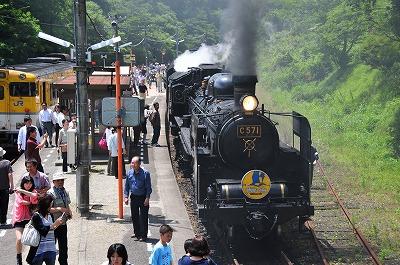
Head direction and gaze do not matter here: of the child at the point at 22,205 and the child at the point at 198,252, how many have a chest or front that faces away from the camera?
1

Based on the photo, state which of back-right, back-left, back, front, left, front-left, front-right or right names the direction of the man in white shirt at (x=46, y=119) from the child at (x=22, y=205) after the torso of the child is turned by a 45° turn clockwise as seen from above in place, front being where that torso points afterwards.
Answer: back

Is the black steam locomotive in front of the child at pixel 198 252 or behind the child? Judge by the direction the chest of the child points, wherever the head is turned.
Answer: in front

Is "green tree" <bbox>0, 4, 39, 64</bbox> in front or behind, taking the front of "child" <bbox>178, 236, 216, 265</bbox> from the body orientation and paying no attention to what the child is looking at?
in front

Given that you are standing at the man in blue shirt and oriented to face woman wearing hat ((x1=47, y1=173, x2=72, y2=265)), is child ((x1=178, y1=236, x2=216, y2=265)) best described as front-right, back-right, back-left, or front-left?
front-left

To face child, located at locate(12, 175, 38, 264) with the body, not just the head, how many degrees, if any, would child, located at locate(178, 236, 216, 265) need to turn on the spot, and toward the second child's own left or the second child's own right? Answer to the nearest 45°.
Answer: approximately 45° to the second child's own left

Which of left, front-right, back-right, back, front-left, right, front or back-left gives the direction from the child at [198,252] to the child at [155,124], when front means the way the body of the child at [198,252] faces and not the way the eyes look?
front

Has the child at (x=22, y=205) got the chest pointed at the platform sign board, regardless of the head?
no

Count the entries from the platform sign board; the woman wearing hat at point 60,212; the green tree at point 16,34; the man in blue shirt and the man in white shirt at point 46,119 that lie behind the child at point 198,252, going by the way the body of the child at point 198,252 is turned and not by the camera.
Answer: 0

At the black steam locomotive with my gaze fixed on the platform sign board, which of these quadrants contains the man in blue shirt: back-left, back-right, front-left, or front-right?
front-left

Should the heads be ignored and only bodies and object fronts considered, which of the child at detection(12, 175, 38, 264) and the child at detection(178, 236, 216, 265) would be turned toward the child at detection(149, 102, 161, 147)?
the child at detection(178, 236, 216, 265)

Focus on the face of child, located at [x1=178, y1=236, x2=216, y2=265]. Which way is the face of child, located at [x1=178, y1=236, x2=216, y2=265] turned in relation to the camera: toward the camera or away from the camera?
away from the camera

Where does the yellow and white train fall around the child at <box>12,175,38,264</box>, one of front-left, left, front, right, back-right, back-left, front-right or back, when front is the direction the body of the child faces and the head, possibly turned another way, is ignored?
back-left

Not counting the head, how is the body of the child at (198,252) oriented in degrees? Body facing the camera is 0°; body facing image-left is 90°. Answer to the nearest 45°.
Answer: approximately 180°

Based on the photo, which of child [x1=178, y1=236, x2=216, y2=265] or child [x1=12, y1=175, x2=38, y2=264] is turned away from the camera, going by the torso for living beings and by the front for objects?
child [x1=178, y1=236, x2=216, y2=265]

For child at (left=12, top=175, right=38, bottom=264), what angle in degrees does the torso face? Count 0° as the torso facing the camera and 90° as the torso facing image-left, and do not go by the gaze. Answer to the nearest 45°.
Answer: approximately 315°

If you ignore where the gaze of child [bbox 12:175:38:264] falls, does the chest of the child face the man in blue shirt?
no
